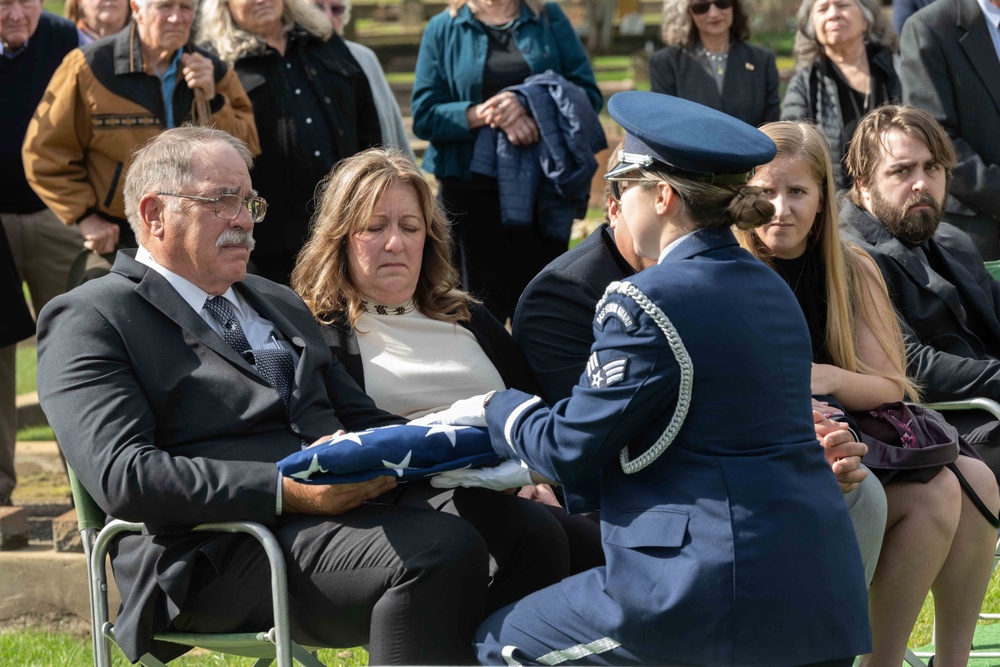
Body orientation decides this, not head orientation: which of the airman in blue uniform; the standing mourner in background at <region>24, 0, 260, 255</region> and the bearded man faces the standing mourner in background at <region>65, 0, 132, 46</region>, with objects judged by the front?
the airman in blue uniform

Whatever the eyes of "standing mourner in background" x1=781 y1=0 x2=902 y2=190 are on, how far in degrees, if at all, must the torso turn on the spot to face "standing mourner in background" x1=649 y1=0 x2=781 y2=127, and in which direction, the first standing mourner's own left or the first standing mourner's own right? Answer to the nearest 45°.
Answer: approximately 90° to the first standing mourner's own right

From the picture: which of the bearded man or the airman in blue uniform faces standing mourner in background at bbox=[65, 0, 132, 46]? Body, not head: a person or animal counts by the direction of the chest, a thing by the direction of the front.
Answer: the airman in blue uniform

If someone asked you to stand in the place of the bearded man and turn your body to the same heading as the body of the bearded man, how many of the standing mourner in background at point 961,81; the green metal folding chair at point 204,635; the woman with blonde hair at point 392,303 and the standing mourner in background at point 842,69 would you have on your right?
2

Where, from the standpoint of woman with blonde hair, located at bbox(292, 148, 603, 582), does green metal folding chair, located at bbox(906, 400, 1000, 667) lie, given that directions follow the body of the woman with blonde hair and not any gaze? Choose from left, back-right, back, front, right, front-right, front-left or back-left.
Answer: front-left

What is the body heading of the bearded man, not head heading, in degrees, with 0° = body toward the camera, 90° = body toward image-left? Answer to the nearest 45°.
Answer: approximately 315°

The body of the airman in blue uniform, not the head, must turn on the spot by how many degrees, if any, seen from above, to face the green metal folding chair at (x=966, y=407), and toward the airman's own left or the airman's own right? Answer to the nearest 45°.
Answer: approximately 90° to the airman's own right

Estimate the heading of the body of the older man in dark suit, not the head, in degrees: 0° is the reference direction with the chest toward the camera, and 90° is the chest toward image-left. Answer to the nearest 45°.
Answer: approximately 315°

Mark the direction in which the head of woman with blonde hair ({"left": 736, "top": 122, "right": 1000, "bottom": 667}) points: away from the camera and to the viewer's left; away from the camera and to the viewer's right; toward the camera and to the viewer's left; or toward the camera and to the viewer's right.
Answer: toward the camera and to the viewer's left

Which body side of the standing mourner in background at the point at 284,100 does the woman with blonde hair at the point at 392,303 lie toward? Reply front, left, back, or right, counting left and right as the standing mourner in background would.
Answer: front

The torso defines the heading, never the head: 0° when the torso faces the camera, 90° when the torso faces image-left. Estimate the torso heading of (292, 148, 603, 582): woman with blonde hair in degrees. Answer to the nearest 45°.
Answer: approximately 315°

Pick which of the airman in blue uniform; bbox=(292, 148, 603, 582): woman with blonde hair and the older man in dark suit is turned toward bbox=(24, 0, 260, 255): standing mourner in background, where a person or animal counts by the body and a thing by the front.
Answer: the airman in blue uniform

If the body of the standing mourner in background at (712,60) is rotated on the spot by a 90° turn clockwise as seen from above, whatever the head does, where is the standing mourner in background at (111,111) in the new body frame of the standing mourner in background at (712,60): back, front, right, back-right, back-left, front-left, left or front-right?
front-left
